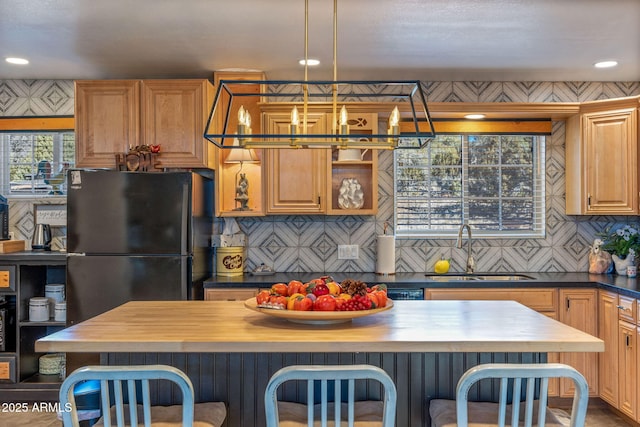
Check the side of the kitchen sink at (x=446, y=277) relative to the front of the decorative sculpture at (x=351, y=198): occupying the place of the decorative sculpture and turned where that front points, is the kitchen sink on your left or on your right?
on your left

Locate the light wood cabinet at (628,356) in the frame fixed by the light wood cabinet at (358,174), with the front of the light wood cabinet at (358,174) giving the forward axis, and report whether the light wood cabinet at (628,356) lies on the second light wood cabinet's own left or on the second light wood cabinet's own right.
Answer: on the second light wood cabinet's own left

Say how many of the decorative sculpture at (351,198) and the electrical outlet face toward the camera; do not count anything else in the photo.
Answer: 2

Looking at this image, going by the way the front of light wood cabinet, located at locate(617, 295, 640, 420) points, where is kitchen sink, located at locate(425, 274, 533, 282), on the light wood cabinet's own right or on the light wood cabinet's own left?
on the light wood cabinet's own right

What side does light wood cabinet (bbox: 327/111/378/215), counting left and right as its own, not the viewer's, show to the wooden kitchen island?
front

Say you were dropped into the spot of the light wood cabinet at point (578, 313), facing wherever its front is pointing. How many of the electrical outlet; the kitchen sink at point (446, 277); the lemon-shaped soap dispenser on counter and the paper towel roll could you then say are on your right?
4

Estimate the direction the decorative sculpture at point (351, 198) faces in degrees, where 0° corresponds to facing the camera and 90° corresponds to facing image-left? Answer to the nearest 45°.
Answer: approximately 0°

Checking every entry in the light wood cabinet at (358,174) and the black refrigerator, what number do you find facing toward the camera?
2

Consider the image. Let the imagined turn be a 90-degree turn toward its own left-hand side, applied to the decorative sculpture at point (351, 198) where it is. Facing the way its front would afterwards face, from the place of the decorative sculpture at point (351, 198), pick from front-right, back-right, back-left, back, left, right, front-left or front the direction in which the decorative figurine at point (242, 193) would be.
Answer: back

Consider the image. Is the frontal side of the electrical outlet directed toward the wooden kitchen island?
yes

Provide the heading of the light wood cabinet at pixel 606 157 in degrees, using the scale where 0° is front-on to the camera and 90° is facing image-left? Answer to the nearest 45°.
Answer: approximately 45°

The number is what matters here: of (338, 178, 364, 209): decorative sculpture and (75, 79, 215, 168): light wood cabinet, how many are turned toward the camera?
2

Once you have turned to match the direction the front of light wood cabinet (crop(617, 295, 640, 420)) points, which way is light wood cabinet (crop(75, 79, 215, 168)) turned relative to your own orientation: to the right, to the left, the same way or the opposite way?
to the left
